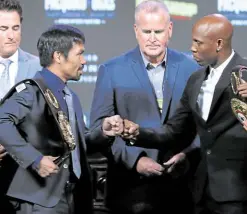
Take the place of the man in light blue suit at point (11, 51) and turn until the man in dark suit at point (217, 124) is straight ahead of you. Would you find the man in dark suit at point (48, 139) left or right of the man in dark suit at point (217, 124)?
right

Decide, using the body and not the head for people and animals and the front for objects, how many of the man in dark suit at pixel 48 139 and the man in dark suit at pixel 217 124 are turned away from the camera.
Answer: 0

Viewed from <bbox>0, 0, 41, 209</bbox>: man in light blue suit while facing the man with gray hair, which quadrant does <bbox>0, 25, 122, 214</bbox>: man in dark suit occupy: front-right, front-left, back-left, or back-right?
front-right

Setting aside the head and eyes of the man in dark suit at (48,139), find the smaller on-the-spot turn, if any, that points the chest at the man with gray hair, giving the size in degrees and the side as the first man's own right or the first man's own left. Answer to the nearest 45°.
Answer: approximately 90° to the first man's own left

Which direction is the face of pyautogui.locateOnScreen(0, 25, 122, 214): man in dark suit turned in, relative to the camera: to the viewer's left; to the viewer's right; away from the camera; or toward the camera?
to the viewer's right

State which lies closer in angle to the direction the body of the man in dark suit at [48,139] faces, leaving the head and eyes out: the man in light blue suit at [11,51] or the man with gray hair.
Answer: the man with gray hair

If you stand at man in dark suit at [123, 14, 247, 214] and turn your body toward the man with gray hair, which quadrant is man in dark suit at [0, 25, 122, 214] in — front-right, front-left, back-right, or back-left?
front-left

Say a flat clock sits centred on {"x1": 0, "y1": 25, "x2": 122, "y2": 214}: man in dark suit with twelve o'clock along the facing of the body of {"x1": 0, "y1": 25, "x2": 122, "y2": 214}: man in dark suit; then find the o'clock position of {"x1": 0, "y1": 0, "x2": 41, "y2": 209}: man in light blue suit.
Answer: {"x1": 0, "y1": 0, "x2": 41, "y2": 209}: man in light blue suit is roughly at 7 o'clock from {"x1": 0, "y1": 25, "x2": 122, "y2": 214}: man in dark suit.

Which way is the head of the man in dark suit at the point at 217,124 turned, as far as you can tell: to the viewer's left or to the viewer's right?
to the viewer's left

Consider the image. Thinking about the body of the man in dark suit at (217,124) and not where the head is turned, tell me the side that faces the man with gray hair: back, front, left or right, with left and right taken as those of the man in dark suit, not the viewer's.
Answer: right

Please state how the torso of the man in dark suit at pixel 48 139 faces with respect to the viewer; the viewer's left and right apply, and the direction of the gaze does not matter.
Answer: facing the viewer and to the right of the viewer

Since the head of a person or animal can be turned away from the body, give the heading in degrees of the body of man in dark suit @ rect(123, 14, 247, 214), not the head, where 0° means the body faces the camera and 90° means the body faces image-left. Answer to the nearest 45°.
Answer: approximately 45°

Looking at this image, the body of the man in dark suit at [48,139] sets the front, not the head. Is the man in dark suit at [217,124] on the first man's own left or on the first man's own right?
on the first man's own left
